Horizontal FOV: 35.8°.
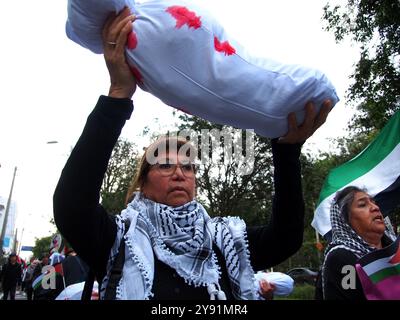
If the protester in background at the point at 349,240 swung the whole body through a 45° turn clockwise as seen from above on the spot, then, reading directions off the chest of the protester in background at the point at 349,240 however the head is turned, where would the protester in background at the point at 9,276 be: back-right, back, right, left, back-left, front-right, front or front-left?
back-right

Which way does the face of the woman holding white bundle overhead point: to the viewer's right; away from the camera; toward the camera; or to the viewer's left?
toward the camera

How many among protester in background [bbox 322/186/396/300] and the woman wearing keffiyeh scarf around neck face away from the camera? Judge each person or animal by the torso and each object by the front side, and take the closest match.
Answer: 0

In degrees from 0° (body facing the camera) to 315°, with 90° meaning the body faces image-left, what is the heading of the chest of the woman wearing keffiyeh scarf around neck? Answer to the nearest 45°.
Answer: approximately 315°

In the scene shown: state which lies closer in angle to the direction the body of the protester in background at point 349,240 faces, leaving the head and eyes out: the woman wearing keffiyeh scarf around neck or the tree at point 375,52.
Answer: the woman wearing keffiyeh scarf around neck

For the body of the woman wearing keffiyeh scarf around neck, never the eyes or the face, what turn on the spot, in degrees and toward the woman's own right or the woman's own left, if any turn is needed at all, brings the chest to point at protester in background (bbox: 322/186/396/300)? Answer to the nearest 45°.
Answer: approximately 90° to the woman's own left

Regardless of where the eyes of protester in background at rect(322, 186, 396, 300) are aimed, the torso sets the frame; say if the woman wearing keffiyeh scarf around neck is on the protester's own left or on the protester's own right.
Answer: on the protester's own right

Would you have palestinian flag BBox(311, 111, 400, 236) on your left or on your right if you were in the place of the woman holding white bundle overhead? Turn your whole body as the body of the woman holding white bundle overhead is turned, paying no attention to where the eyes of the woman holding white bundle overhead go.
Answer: on your left

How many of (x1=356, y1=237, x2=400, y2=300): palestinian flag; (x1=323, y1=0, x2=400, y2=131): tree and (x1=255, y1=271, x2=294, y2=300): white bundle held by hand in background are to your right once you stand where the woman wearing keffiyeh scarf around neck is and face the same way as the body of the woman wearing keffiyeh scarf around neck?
0

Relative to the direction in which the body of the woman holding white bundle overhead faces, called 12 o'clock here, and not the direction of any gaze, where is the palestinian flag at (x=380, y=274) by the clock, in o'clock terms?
The palestinian flag is roughly at 9 o'clock from the woman holding white bundle overhead.
